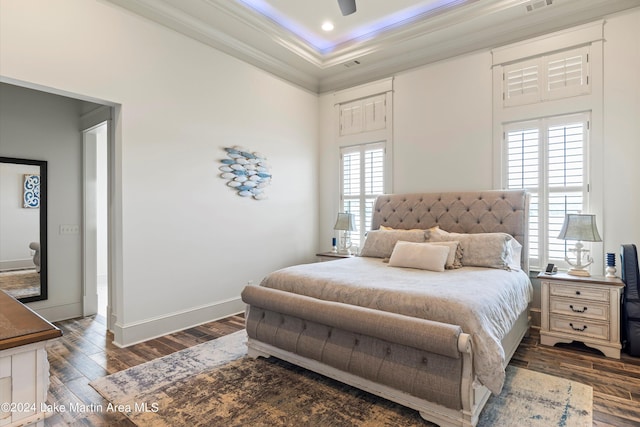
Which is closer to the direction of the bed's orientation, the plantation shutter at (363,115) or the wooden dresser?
the wooden dresser

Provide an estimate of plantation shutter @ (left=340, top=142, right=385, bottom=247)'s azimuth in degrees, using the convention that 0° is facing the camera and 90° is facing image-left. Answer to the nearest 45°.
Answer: approximately 45°

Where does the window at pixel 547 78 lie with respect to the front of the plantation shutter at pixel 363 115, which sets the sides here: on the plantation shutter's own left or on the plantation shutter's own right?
on the plantation shutter's own left

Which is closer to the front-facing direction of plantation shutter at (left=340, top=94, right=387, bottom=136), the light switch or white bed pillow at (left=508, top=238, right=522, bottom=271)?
the light switch

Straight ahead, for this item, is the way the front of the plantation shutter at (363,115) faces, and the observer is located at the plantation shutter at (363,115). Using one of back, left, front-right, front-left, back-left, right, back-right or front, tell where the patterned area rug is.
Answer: front-left

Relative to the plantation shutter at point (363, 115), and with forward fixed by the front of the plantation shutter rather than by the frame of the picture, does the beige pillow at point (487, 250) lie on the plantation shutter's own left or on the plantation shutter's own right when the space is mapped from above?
on the plantation shutter's own left

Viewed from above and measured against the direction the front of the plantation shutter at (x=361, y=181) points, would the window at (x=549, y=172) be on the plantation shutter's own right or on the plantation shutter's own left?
on the plantation shutter's own left

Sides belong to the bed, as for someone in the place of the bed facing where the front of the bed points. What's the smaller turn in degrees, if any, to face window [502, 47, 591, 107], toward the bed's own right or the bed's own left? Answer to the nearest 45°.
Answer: approximately 180°

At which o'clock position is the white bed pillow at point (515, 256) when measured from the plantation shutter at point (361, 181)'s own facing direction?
The white bed pillow is roughly at 9 o'clock from the plantation shutter.

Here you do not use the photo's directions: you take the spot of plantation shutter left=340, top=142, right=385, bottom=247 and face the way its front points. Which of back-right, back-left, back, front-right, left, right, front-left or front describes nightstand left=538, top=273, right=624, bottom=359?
left

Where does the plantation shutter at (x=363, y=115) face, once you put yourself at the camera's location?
facing the viewer and to the left of the viewer

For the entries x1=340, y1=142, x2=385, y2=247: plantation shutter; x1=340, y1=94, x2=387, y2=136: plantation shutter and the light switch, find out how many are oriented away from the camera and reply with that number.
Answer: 0

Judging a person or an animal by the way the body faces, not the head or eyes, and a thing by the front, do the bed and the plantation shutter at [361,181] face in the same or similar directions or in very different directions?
same or similar directions
